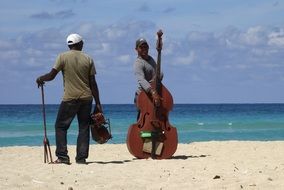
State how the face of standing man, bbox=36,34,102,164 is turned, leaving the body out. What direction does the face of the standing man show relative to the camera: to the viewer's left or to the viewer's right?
to the viewer's right

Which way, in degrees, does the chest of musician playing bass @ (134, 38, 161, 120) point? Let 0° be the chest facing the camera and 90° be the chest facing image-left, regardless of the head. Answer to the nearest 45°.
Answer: approximately 315°

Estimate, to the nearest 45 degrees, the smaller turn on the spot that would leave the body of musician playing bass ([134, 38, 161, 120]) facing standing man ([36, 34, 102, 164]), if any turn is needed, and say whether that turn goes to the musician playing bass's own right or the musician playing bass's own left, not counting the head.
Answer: approximately 90° to the musician playing bass's own right

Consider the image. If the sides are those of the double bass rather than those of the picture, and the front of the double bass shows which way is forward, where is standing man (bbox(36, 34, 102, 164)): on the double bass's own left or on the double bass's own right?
on the double bass's own right
